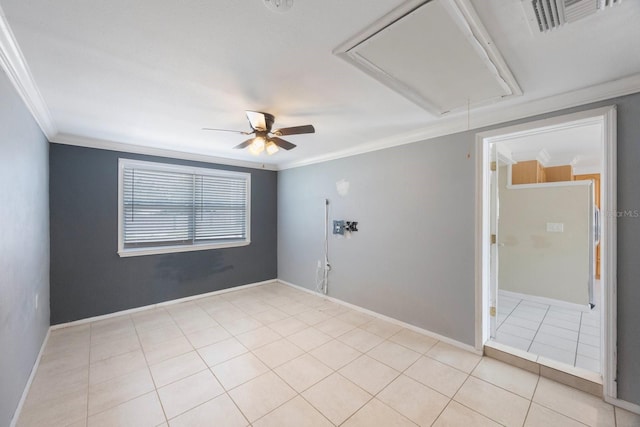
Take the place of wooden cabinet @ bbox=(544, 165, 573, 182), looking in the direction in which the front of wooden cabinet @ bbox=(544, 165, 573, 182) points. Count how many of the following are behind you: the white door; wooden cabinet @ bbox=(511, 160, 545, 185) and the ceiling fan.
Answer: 0

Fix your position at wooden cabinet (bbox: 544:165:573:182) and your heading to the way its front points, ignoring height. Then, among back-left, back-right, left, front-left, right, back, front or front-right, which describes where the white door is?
front

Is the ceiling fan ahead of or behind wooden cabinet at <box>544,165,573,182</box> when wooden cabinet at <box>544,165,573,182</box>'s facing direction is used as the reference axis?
ahead

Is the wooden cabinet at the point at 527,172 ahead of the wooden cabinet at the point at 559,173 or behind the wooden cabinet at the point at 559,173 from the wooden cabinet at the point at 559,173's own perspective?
ahead

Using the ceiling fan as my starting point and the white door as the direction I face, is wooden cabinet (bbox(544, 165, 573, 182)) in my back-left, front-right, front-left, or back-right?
front-left

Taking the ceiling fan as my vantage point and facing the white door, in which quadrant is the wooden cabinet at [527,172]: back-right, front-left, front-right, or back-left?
front-left

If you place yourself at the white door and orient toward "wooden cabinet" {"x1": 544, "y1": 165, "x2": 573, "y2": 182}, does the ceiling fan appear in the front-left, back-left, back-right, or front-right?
back-left

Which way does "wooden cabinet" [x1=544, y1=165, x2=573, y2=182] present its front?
toward the camera
